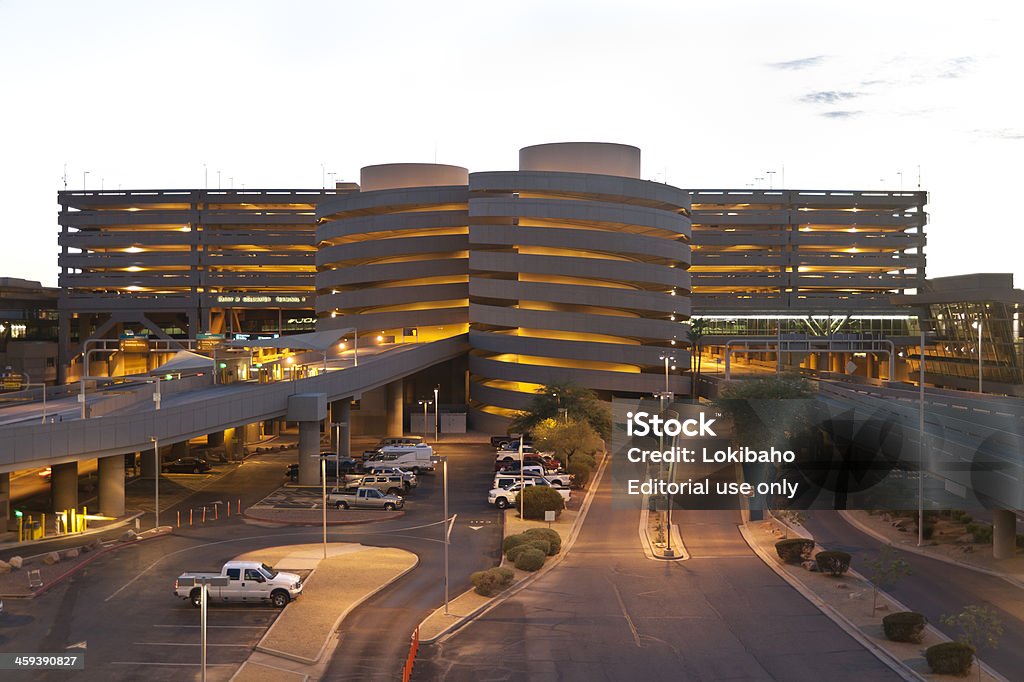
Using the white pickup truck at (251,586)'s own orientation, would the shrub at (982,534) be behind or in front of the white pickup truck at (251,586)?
in front

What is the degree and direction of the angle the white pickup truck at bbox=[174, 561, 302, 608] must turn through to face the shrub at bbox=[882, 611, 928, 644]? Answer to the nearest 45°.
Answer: approximately 45° to its right

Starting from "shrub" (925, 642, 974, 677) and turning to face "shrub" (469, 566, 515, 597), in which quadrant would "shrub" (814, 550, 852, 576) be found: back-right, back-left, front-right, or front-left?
front-right

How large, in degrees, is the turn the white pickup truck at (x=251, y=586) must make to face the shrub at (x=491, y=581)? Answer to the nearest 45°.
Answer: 0° — it already faces it

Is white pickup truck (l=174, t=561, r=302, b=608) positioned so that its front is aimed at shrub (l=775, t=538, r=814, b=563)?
yes

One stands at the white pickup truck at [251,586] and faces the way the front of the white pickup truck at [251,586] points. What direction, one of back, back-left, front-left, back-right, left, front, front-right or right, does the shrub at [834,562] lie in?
front

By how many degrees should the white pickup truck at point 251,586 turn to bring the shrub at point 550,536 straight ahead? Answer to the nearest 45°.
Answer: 0° — it already faces it

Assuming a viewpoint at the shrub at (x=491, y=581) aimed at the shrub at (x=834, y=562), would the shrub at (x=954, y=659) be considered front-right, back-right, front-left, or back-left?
front-right

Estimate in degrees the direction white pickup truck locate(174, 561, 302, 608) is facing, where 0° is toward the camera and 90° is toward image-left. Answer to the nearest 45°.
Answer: approximately 270°

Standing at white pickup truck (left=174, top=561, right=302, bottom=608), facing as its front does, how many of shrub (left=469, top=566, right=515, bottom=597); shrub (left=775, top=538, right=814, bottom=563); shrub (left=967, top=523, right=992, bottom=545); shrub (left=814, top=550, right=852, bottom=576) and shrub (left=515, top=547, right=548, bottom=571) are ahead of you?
5

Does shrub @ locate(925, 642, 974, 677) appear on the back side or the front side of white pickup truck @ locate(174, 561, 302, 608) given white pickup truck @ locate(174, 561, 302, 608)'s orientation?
on the front side

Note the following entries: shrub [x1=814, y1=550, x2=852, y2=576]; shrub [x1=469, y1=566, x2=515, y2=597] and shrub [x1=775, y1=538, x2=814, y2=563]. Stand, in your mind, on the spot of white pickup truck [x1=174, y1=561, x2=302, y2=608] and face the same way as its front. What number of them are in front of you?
3
